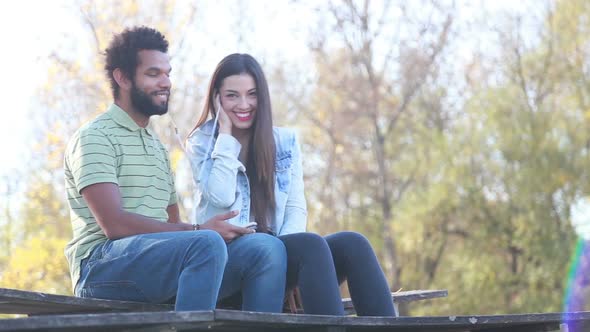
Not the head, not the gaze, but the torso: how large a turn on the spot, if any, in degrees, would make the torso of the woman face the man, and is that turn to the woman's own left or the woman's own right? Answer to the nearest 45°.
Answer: approximately 90° to the woman's own right

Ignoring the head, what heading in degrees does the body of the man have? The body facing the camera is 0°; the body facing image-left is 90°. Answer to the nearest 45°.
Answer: approximately 315°

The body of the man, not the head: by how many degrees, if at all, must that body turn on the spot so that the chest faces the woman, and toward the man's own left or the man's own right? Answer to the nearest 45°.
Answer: approximately 90° to the man's own left

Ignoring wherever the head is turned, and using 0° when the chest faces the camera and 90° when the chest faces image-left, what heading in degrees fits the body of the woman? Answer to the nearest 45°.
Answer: approximately 315°
